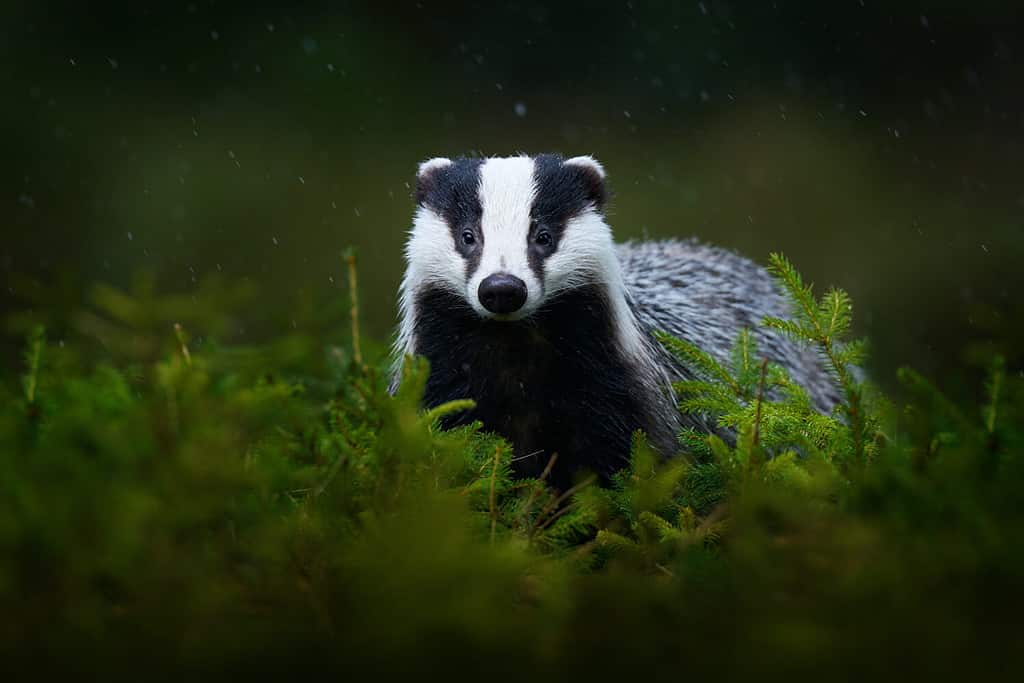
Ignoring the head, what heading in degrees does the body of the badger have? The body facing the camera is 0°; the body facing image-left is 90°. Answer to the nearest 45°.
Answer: approximately 45°
